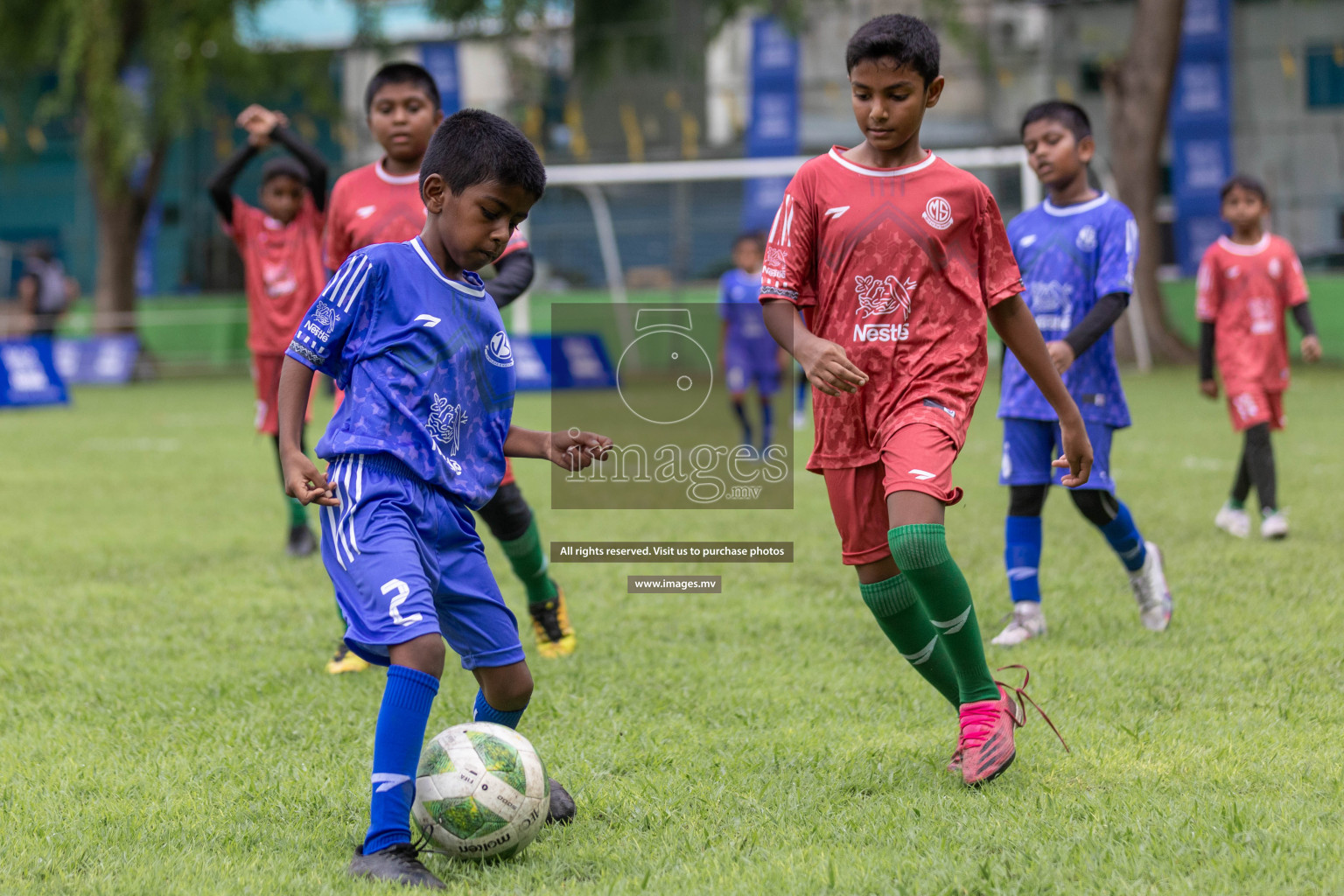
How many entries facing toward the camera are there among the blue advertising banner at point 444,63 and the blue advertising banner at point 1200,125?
2

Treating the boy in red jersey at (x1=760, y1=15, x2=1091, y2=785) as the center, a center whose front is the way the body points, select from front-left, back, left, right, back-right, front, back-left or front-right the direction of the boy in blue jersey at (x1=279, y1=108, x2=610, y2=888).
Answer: front-right

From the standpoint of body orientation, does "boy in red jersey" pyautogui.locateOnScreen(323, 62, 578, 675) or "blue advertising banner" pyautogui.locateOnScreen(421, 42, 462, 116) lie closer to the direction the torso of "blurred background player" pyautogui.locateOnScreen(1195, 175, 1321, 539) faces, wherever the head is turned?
the boy in red jersey

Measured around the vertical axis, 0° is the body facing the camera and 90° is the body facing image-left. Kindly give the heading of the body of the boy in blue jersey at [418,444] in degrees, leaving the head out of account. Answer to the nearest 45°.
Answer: approximately 315°

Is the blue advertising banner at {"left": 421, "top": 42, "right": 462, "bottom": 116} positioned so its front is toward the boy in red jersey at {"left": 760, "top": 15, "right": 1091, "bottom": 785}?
yes

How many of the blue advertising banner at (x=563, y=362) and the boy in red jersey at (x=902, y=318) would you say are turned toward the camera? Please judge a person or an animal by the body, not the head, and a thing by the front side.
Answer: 2

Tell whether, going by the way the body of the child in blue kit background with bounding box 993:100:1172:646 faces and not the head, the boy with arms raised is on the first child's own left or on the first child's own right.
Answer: on the first child's own right

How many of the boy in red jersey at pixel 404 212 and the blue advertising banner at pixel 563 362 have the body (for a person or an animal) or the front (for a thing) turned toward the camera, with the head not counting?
2

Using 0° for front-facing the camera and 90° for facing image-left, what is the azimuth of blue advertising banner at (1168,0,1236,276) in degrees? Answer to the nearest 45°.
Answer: approximately 0°

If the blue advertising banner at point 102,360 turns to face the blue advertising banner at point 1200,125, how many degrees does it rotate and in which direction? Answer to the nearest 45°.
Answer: approximately 90° to its left
